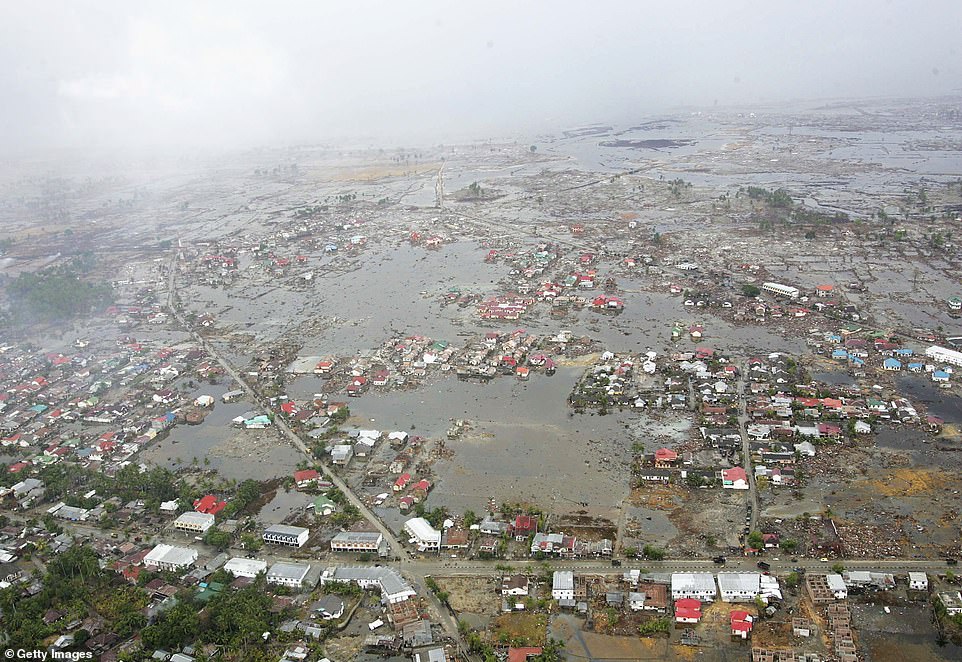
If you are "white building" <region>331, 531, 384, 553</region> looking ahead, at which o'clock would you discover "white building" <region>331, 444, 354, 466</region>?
"white building" <region>331, 444, 354, 466</region> is roughly at 6 o'clock from "white building" <region>331, 531, 384, 553</region>.

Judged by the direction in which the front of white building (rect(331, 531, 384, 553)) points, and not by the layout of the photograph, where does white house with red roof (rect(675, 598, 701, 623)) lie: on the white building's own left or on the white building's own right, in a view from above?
on the white building's own left

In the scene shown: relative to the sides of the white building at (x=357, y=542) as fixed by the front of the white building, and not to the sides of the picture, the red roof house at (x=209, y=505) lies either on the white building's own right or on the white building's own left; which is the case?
on the white building's own right

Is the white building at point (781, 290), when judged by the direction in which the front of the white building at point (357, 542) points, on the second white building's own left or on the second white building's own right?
on the second white building's own left

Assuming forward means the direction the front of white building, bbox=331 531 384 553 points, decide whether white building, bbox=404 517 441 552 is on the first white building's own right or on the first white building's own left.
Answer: on the first white building's own left

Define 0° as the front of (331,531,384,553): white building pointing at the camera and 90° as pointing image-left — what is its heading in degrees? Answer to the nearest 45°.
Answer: approximately 0°

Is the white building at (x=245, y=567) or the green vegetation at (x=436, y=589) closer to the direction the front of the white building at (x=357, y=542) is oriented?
the green vegetation

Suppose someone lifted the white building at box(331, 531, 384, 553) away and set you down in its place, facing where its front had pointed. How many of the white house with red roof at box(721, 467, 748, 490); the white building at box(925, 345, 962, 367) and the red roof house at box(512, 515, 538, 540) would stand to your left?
3

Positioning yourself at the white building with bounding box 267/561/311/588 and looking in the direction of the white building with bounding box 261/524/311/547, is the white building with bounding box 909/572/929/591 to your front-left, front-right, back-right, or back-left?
back-right

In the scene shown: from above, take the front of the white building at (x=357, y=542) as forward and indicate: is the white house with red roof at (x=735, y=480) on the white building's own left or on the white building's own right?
on the white building's own left

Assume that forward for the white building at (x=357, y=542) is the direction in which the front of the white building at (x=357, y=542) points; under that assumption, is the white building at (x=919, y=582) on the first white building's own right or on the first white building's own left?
on the first white building's own left

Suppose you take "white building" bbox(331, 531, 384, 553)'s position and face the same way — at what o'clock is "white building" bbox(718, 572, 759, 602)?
"white building" bbox(718, 572, 759, 602) is roughly at 10 o'clock from "white building" bbox(331, 531, 384, 553).
